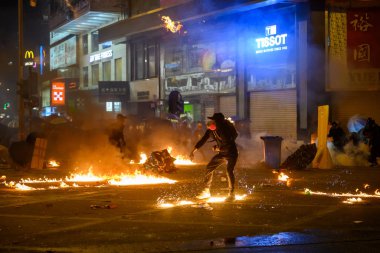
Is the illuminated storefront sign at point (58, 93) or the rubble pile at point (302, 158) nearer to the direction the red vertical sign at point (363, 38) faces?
the rubble pile

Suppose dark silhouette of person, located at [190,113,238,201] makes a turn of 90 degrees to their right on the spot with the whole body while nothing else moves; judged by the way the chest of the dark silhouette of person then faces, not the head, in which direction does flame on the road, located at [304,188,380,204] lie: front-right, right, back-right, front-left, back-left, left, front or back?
back-right

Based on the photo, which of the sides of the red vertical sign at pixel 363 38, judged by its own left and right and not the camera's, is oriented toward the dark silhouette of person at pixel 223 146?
front

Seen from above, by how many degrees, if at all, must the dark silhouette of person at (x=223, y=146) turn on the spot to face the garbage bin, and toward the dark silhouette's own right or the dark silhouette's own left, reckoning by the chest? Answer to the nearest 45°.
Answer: approximately 135° to the dark silhouette's own right

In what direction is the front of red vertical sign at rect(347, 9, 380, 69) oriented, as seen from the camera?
facing the viewer

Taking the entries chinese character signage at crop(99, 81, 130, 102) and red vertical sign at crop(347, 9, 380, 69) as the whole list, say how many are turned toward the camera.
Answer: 2

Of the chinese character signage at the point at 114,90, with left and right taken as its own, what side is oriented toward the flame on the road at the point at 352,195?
front

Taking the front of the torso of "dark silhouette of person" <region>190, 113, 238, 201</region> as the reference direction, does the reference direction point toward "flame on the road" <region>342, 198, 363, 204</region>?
no

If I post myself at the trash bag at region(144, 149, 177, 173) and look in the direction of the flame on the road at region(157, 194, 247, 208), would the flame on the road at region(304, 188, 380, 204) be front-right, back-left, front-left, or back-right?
front-left

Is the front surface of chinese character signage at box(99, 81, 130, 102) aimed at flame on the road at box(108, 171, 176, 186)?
yes

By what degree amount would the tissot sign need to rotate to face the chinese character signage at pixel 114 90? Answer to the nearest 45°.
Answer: approximately 90° to its right

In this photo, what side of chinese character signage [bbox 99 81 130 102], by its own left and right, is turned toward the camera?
front

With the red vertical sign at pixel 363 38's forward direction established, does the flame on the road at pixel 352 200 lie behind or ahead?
ahead

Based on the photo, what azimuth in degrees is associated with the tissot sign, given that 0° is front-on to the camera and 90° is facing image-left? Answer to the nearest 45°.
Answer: approximately 45°

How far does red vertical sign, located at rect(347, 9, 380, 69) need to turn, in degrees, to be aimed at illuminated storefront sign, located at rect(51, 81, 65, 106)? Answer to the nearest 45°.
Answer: approximately 135° to its right

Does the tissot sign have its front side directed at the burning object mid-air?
no

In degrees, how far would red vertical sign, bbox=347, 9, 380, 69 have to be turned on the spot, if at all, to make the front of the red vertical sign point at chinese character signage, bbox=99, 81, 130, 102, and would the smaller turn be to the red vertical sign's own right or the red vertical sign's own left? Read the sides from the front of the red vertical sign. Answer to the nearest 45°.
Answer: approximately 135° to the red vertical sign's own right
